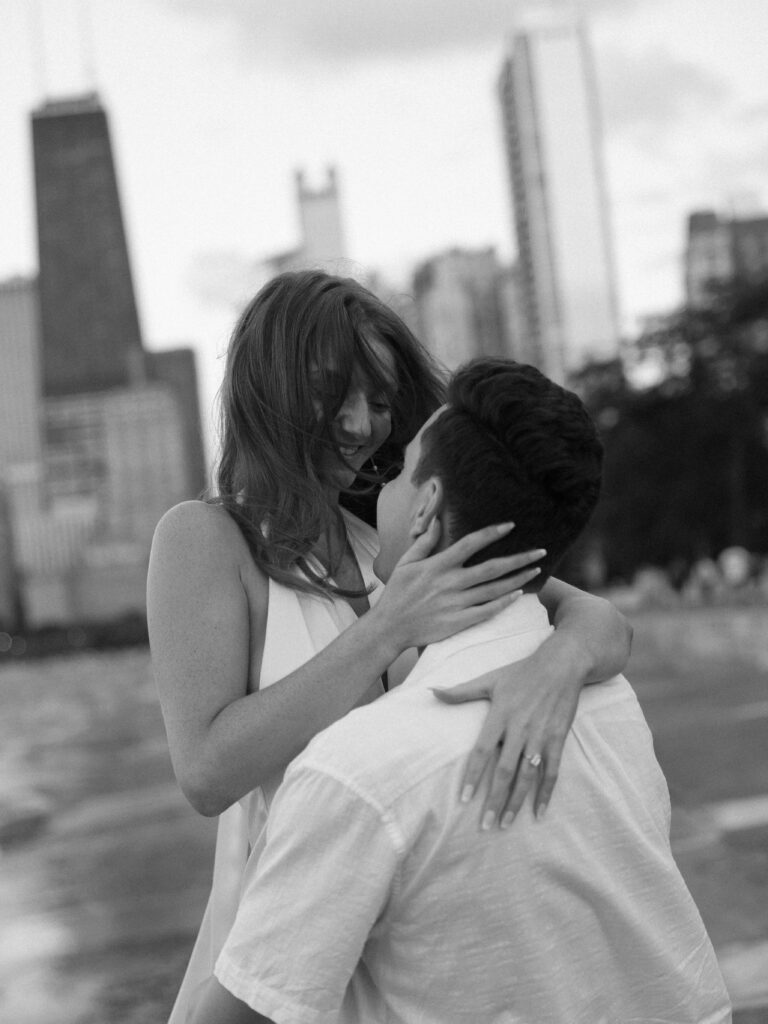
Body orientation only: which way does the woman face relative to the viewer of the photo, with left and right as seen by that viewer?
facing the viewer and to the right of the viewer

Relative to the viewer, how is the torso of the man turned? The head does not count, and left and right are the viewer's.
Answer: facing away from the viewer and to the left of the viewer

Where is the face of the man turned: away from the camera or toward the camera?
away from the camera

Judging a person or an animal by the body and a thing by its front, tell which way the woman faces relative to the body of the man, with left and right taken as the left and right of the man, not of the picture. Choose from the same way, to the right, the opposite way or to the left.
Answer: the opposite way

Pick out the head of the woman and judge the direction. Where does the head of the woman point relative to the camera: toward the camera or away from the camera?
toward the camera
